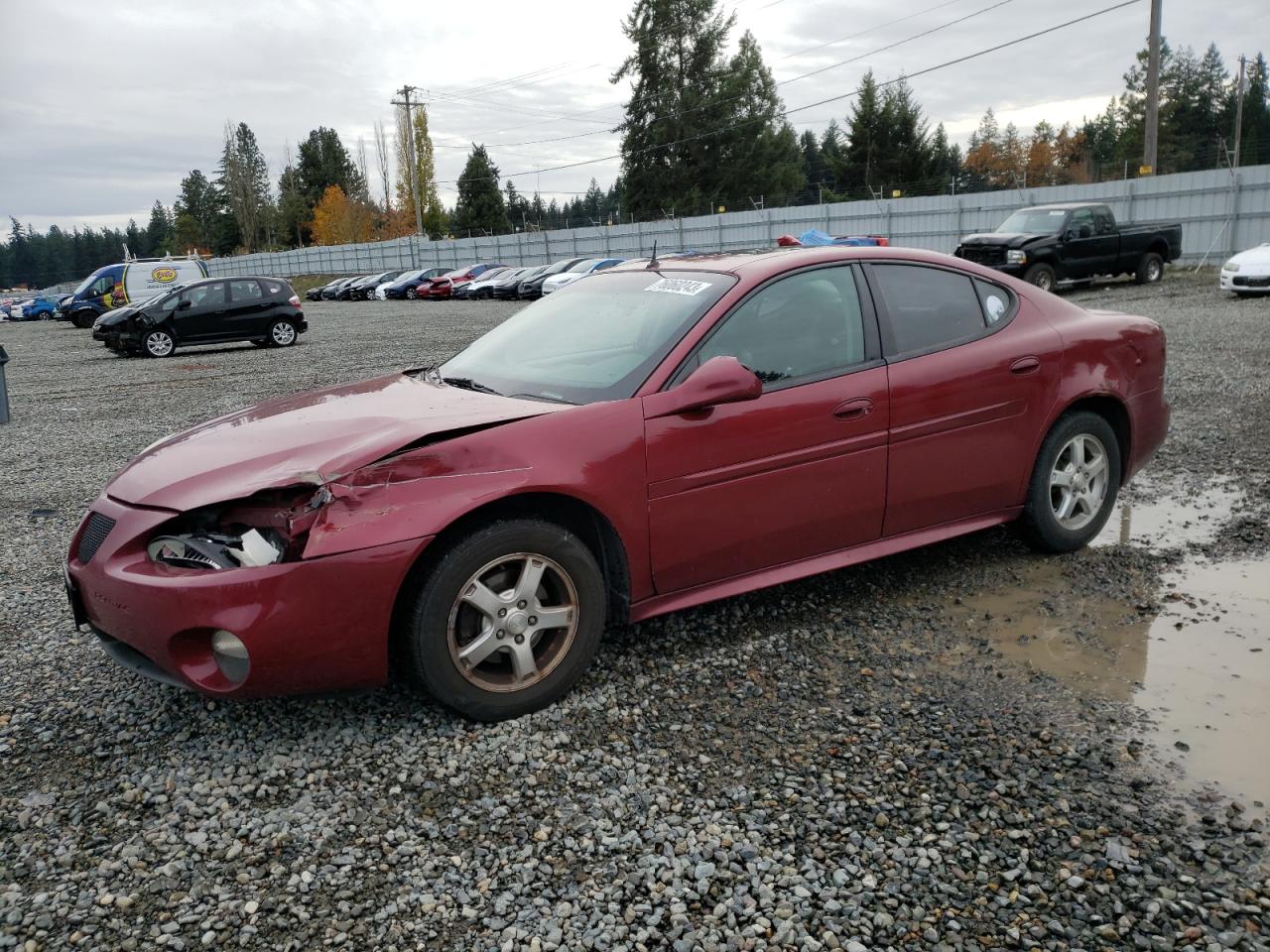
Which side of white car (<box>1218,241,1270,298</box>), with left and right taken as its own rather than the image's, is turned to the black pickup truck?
right

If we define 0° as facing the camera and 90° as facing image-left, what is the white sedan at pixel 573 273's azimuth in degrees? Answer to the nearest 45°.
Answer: approximately 45°

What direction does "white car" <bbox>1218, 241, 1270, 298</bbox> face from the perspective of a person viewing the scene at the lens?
facing the viewer and to the left of the viewer

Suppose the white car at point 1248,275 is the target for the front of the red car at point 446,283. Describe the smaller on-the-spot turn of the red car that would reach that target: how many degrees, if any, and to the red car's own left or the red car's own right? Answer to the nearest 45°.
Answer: approximately 90° to the red car's own left

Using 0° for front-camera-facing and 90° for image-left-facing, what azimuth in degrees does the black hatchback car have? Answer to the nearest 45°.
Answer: approximately 45°

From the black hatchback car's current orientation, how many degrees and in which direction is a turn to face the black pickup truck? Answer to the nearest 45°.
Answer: approximately 135° to its left

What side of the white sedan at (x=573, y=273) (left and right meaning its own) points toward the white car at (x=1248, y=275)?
left
